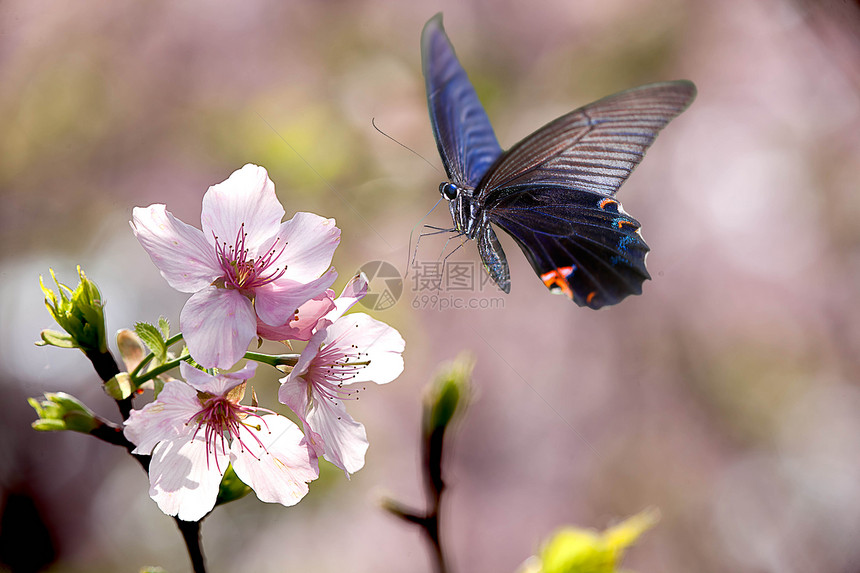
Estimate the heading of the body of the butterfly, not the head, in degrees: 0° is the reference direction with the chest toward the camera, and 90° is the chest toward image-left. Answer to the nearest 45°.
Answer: approximately 45°

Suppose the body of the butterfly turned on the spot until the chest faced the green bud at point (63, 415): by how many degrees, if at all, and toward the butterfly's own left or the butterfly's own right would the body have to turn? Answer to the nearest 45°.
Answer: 0° — it already faces it

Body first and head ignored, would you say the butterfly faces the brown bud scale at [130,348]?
yes

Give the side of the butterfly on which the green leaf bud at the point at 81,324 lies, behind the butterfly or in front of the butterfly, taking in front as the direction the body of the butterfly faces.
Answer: in front

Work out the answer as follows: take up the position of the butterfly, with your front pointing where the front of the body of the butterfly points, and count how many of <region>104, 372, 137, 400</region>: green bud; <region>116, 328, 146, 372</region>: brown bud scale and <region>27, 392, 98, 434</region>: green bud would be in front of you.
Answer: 3
